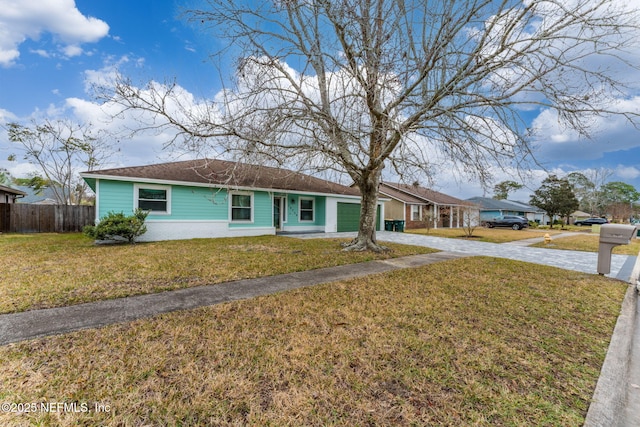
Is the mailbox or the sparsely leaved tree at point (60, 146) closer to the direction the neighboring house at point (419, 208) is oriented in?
the mailbox

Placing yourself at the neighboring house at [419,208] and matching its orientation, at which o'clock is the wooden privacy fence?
The wooden privacy fence is roughly at 3 o'clock from the neighboring house.

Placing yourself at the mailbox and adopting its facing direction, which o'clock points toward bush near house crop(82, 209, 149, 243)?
The bush near house is roughly at 5 o'clock from the mailbox.

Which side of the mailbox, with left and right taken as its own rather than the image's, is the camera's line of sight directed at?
right

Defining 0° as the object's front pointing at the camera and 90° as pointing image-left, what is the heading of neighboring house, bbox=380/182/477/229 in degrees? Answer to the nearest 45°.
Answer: approximately 315°

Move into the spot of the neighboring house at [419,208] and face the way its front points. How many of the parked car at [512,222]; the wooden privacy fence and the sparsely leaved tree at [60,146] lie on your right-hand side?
2

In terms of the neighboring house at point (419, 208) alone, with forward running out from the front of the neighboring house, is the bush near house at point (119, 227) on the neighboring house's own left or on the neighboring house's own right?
on the neighboring house's own right

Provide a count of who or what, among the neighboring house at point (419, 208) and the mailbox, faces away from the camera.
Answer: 0

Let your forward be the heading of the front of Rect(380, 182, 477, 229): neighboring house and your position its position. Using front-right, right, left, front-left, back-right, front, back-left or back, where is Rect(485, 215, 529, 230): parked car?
left
